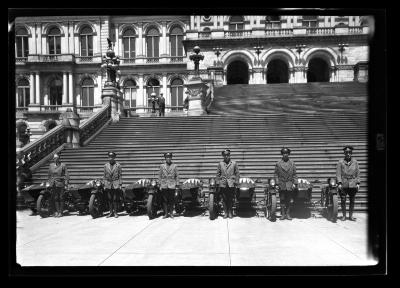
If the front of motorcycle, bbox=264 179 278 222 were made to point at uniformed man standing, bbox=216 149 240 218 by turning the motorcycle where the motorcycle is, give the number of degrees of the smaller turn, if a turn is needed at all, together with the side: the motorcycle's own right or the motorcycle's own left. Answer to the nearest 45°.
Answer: approximately 90° to the motorcycle's own right

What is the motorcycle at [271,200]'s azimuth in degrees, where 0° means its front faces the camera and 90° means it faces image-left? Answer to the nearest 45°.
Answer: approximately 0°

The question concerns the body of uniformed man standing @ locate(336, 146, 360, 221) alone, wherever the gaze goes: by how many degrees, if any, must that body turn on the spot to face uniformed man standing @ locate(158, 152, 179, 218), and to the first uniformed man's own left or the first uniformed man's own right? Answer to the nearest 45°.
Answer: approximately 90° to the first uniformed man's own right

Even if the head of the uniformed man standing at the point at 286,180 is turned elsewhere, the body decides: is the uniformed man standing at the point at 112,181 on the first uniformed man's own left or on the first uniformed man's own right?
on the first uniformed man's own right

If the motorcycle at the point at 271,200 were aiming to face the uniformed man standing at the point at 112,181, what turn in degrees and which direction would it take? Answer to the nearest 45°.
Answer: approximately 90° to its right
